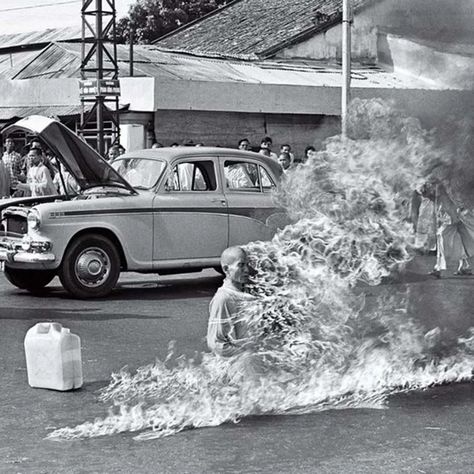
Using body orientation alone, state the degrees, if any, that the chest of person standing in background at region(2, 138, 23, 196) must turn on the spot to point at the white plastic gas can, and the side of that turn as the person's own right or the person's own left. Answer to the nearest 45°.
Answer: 0° — they already face it

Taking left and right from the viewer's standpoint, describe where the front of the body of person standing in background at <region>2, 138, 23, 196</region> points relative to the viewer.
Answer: facing the viewer

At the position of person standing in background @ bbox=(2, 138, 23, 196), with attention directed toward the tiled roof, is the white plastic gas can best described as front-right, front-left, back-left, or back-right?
back-right

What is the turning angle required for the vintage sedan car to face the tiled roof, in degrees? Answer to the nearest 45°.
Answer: approximately 135° to its right

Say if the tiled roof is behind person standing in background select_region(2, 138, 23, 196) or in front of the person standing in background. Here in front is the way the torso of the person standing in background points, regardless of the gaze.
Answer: behind

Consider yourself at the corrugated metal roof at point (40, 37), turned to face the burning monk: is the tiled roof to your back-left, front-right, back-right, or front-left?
front-left

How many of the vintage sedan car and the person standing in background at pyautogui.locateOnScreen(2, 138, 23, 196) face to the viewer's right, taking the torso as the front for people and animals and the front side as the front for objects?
0

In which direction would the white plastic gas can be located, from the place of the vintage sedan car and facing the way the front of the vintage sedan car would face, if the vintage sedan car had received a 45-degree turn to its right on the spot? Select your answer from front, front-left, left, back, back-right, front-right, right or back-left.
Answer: left

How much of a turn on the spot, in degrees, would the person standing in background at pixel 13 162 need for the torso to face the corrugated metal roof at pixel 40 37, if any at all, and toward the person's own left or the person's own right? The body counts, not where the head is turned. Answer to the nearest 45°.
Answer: approximately 180°

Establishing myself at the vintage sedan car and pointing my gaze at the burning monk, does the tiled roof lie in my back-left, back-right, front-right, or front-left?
back-left

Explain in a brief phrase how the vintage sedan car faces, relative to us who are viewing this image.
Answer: facing the viewer and to the left of the viewer

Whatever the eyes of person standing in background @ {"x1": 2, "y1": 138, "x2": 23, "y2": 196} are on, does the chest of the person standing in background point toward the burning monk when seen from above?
yes

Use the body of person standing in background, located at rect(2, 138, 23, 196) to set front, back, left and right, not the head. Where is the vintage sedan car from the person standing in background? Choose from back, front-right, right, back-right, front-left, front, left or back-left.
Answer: front
